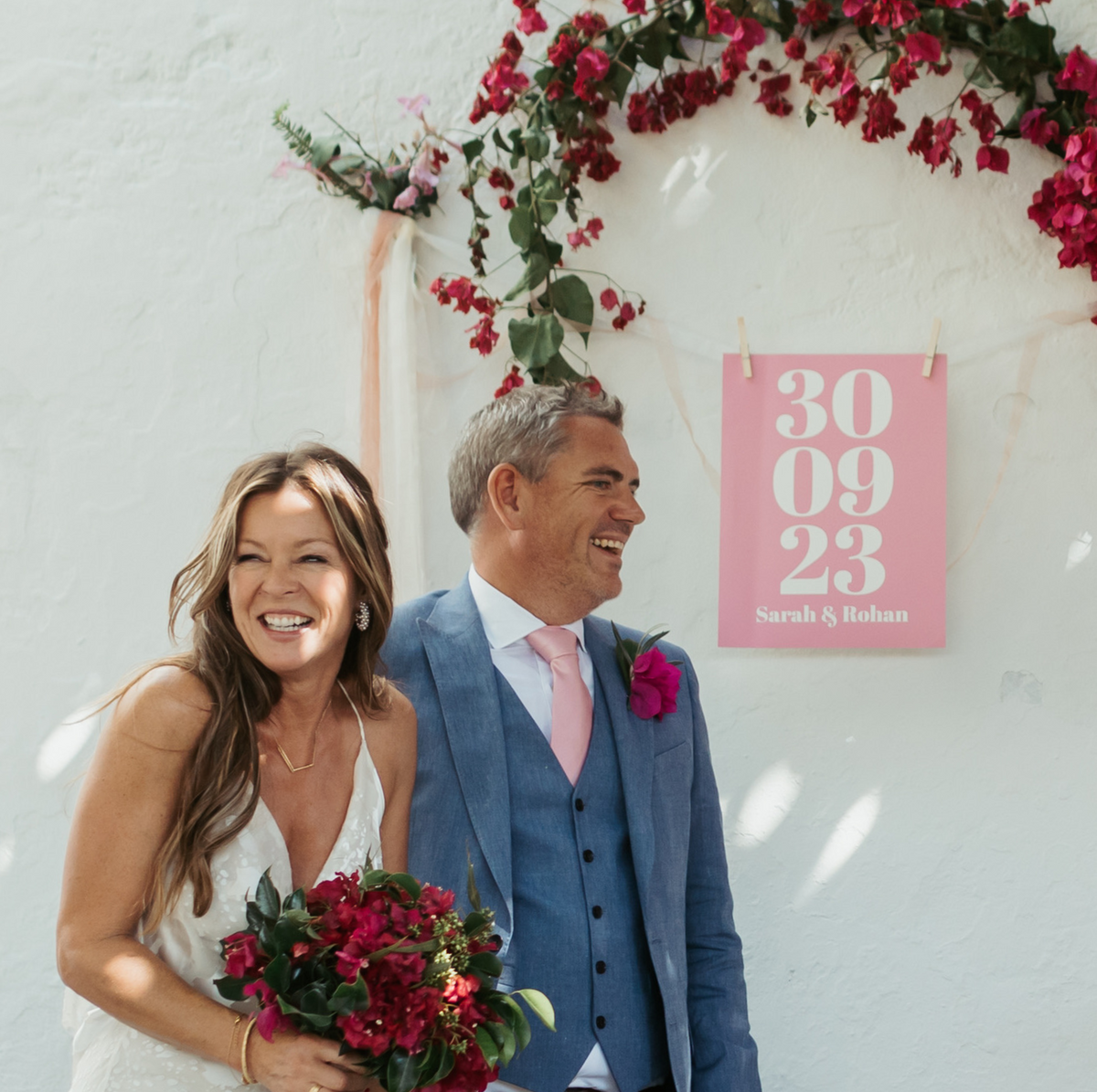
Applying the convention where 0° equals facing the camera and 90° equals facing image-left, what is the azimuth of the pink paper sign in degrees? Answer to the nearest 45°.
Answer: approximately 0°

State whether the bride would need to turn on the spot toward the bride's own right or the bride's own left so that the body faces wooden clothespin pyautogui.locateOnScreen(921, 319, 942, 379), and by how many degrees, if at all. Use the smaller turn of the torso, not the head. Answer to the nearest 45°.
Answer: approximately 90° to the bride's own left

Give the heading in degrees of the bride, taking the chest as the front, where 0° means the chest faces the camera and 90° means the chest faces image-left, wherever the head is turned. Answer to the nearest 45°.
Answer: approximately 315°

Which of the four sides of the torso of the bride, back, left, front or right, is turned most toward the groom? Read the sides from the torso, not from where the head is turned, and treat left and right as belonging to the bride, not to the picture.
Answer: left

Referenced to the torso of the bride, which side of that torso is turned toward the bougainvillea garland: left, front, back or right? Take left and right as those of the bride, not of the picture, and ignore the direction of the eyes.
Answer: left

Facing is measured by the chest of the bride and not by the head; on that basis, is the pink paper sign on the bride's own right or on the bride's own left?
on the bride's own left
